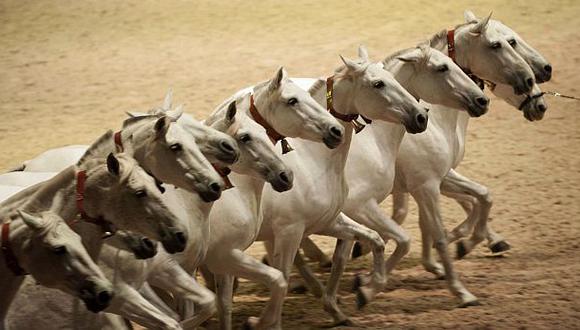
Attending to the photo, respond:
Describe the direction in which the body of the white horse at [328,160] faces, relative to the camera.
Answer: to the viewer's right

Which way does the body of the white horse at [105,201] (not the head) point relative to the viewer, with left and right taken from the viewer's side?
facing to the right of the viewer

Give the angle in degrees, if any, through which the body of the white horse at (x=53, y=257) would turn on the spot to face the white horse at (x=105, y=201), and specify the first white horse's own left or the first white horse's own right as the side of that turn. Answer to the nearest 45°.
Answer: approximately 45° to the first white horse's own left

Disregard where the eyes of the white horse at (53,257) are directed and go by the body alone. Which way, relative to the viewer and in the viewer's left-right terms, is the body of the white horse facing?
facing to the right of the viewer

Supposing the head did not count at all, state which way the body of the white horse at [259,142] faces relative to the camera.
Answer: to the viewer's right
